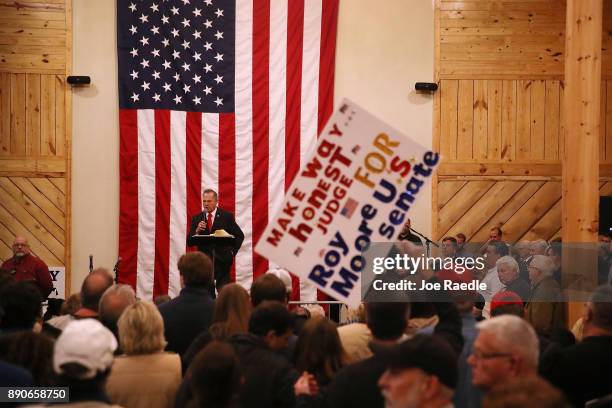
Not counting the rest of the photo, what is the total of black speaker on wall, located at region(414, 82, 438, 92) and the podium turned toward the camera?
2

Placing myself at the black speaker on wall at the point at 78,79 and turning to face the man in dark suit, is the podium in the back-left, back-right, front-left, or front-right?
front-right

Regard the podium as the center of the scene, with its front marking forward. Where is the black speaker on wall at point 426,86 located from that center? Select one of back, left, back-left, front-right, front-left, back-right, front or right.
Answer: back-left

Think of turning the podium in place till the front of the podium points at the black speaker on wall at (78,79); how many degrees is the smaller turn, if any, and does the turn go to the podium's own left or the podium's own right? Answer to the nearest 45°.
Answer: approximately 135° to the podium's own right

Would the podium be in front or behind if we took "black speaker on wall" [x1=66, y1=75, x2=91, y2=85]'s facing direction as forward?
in front

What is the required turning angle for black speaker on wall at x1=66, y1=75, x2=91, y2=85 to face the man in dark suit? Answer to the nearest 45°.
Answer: approximately 45° to its left

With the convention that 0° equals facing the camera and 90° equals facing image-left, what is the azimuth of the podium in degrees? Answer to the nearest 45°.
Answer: approximately 0°

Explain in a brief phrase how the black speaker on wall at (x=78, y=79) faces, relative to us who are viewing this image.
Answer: facing the viewer

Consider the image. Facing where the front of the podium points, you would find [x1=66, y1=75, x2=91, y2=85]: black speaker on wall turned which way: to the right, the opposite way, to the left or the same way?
the same way

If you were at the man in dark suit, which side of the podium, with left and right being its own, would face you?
back

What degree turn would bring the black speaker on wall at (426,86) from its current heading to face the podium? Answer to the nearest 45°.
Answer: approximately 45° to its right

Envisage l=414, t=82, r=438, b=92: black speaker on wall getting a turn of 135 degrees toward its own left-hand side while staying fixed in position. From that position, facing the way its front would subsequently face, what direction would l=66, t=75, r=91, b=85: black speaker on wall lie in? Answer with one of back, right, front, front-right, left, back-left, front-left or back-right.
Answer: back-left

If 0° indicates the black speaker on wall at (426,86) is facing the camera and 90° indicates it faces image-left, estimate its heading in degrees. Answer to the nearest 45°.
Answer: approximately 0°
